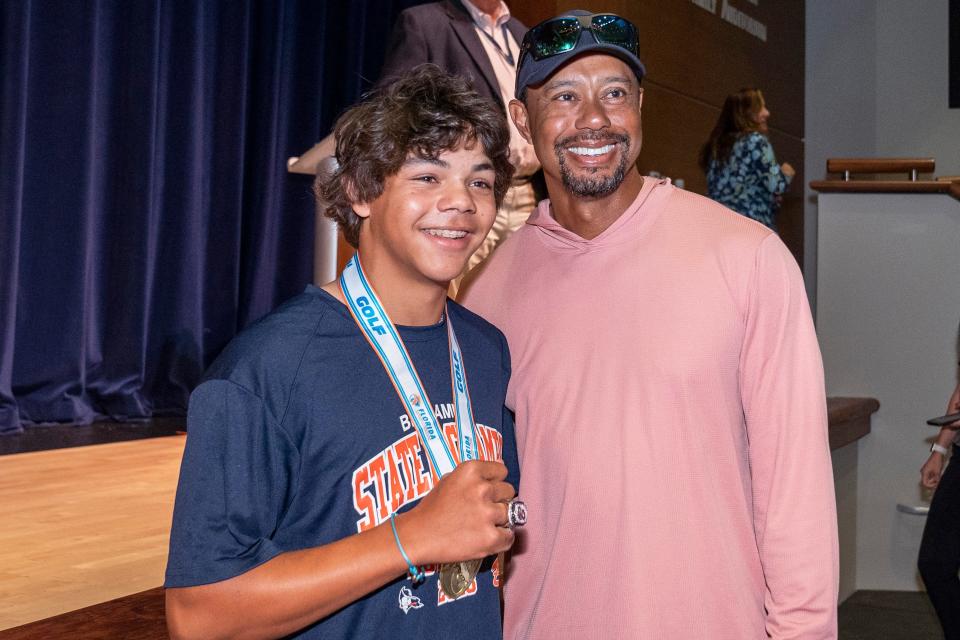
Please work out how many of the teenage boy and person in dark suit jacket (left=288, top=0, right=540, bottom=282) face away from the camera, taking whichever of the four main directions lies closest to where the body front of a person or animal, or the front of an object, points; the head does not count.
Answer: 0

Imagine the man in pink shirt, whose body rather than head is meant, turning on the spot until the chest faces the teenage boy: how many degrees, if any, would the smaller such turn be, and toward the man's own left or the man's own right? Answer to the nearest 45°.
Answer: approximately 45° to the man's own right

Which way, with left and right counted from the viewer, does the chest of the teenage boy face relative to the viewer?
facing the viewer and to the right of the viewer

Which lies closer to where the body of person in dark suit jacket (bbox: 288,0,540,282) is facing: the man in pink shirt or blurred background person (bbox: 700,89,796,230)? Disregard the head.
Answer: the man in pink shirt

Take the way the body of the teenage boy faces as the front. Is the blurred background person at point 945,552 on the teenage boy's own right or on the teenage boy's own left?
on the teenage boy's own left

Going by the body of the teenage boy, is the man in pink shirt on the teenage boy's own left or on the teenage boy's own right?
on the teenage boy's own left

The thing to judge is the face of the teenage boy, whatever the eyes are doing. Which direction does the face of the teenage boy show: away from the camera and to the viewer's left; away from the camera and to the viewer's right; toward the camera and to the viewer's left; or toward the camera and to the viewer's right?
toward the camera and to the viewer's right

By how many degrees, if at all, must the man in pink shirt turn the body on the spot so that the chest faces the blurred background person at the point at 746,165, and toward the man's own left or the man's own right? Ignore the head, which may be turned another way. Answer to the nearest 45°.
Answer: approximately 180°

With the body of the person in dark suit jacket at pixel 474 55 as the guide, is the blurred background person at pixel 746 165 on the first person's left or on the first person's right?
on the first person's left
